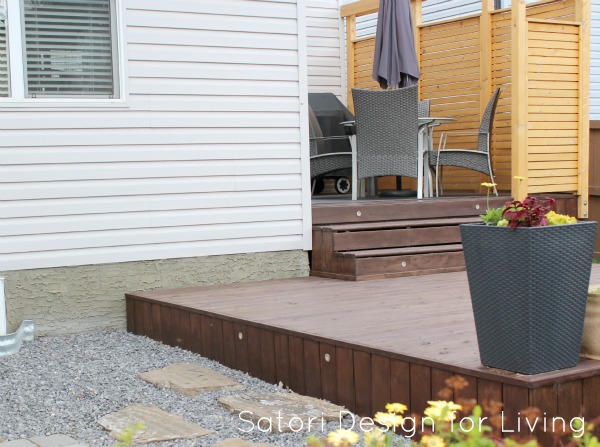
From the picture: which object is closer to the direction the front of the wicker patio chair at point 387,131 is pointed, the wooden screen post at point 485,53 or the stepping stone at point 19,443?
the wooden screen post

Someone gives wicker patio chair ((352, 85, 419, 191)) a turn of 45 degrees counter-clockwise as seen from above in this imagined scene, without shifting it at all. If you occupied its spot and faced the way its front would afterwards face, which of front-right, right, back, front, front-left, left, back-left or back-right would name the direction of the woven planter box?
back-left

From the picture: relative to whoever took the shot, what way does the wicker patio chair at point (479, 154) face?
facing to the left of the viewer

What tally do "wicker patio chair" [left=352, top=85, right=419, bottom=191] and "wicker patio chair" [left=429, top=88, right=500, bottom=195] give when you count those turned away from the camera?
1

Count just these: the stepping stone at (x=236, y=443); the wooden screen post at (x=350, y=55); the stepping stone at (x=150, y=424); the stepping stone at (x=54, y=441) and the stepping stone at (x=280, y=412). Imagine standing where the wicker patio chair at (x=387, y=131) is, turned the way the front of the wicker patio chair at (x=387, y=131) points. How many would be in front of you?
1

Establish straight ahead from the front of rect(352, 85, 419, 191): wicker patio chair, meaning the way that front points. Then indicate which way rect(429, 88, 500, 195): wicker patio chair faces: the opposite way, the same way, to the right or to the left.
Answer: to the left

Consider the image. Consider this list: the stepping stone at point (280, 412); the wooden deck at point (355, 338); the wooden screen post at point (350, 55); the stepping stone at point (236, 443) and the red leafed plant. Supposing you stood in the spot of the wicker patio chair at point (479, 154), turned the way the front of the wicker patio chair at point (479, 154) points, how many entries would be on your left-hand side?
4

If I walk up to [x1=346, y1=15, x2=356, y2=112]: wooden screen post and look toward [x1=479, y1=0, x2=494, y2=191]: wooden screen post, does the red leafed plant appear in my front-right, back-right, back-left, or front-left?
front-right

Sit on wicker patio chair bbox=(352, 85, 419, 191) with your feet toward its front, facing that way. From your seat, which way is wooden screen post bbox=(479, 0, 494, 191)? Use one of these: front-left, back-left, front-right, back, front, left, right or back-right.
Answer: front-right

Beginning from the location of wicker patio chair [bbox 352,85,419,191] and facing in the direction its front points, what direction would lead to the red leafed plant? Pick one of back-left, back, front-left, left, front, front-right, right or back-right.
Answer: back

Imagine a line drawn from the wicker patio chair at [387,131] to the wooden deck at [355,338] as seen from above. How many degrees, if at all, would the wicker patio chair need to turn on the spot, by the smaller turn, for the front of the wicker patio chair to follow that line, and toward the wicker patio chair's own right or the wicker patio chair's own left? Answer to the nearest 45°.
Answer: approximately 180°

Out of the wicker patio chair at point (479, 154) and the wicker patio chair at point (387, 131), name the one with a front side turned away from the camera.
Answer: the wicker patio chair at point (387, 131)

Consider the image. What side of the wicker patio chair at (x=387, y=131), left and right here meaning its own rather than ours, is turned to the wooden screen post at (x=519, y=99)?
right

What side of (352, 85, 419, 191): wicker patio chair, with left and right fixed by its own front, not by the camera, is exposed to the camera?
back

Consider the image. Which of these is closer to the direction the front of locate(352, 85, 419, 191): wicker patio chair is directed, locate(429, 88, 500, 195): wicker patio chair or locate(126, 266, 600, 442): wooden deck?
the wicker patio chair

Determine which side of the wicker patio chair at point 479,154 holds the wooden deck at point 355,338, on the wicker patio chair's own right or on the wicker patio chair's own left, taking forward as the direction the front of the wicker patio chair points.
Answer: on the wicker patio chair's own left

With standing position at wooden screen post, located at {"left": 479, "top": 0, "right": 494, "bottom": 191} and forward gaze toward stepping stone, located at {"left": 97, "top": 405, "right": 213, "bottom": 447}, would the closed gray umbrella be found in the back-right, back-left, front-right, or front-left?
front-right

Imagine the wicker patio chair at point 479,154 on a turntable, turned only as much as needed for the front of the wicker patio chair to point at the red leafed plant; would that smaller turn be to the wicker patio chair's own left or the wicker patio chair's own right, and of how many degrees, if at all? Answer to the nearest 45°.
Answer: approximately 90° to the wicker patio chair's own left
